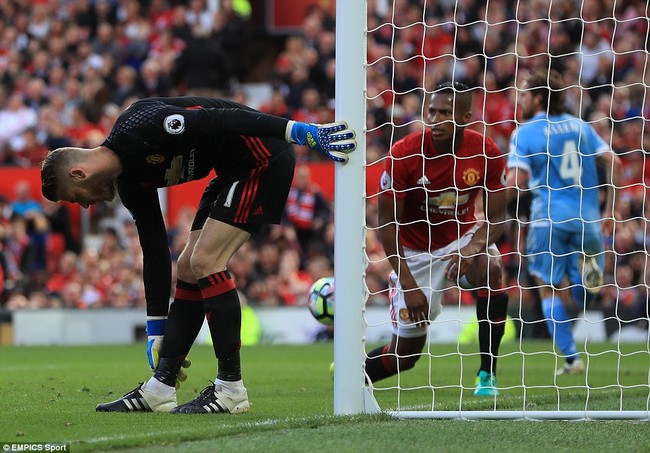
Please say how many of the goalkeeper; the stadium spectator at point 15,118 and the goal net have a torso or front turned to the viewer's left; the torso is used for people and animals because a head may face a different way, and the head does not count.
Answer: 2

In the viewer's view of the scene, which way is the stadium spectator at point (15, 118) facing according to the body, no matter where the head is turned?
toward the camera

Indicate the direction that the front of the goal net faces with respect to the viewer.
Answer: facing to the left of the viewer

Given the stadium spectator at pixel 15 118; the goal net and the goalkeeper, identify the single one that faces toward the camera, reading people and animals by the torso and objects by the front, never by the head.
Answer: the stadium spectator

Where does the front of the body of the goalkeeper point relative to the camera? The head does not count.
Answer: to the viewer's left

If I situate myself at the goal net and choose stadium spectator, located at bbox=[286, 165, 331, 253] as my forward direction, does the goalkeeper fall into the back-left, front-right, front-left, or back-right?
back-left

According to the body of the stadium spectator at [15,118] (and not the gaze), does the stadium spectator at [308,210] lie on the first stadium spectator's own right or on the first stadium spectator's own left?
on the first stadium spectator's own left

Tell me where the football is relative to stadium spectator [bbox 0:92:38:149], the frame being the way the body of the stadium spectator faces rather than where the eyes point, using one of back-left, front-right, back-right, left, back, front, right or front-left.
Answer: front

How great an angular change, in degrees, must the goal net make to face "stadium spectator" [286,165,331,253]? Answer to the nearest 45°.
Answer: approximately 45° to its right

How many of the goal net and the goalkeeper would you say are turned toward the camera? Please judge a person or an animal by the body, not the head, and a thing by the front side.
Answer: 0

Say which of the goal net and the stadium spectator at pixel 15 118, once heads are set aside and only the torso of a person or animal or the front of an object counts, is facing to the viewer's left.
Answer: the goal net

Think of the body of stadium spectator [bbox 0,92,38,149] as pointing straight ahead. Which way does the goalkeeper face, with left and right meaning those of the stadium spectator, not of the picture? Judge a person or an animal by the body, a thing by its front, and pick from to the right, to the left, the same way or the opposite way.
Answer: to the right

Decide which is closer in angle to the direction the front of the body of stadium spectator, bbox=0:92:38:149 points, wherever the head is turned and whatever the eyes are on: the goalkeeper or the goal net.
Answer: the goalkeeper

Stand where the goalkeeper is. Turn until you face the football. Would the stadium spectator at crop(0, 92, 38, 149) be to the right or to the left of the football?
left

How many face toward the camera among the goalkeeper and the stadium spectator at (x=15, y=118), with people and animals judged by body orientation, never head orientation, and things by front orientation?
1

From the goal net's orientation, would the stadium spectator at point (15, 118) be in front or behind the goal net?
in front
